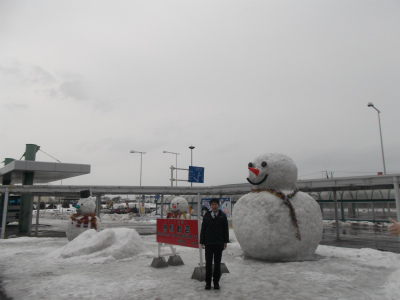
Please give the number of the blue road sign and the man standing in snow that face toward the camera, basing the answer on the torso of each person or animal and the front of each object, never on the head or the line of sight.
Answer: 2

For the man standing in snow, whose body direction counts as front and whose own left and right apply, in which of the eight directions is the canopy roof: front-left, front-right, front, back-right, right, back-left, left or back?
back-right

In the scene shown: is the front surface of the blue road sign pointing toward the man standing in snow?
yes

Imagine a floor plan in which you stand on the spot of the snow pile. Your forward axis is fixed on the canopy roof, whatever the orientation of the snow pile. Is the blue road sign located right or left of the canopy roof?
right

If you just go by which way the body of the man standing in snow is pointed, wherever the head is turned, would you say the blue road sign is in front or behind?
behind

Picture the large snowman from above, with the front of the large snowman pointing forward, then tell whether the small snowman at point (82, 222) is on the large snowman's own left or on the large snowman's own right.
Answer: on the large snowman's own right

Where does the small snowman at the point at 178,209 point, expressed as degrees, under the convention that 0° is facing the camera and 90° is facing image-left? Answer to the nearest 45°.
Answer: approximately 45°
